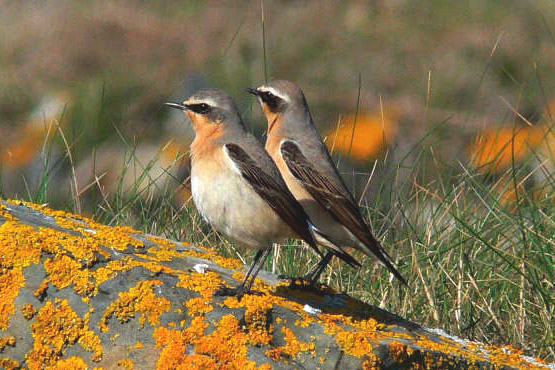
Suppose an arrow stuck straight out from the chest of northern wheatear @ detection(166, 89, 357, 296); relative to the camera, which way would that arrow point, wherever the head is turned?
to the viewer's left

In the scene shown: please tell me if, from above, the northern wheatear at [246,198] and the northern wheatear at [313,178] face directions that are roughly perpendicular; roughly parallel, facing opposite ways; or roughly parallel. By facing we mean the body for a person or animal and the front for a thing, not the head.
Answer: roughly parallel

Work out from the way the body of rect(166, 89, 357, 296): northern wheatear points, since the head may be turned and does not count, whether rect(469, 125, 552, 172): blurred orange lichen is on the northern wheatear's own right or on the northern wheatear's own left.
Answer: on the northern wheatear's own right

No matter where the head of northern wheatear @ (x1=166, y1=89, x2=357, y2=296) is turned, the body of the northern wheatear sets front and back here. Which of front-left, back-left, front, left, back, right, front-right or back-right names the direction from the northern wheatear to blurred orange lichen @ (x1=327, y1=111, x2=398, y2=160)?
right

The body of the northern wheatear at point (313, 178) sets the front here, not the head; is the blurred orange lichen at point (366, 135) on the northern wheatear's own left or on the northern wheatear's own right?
on the northern wheatear's own right

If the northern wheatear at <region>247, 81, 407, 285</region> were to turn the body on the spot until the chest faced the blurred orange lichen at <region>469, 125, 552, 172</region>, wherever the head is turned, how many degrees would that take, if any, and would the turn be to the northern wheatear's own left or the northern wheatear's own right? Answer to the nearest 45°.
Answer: approximately 135° to the northern wheatear's own right

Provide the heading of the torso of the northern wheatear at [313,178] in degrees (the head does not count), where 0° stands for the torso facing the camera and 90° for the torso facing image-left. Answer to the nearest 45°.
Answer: approximately 90°

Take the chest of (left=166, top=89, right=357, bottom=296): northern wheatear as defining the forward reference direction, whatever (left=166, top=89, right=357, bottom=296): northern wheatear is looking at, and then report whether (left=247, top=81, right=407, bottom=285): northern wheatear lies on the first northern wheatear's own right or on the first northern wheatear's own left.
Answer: on the first northern wheatear's own right

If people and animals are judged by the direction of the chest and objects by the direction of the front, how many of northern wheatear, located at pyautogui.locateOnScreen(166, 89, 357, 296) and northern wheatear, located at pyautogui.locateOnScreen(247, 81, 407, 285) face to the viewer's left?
2

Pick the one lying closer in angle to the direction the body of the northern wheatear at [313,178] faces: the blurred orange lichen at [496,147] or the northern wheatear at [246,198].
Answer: the northern wheatear
